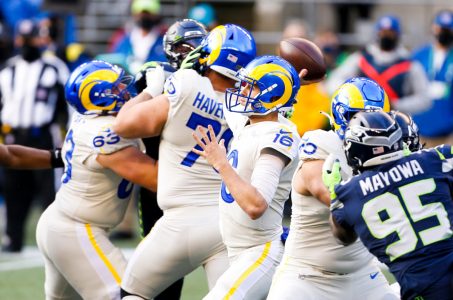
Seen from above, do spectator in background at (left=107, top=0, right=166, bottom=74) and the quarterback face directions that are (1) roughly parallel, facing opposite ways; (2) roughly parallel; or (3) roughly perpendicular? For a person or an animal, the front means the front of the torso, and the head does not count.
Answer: roughly perpendicular

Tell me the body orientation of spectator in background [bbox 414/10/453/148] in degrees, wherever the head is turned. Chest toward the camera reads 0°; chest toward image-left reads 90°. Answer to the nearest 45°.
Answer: approximately 0°

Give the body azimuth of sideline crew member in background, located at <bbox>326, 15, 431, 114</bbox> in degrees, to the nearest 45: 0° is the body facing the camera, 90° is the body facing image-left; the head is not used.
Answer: approximately 0°
